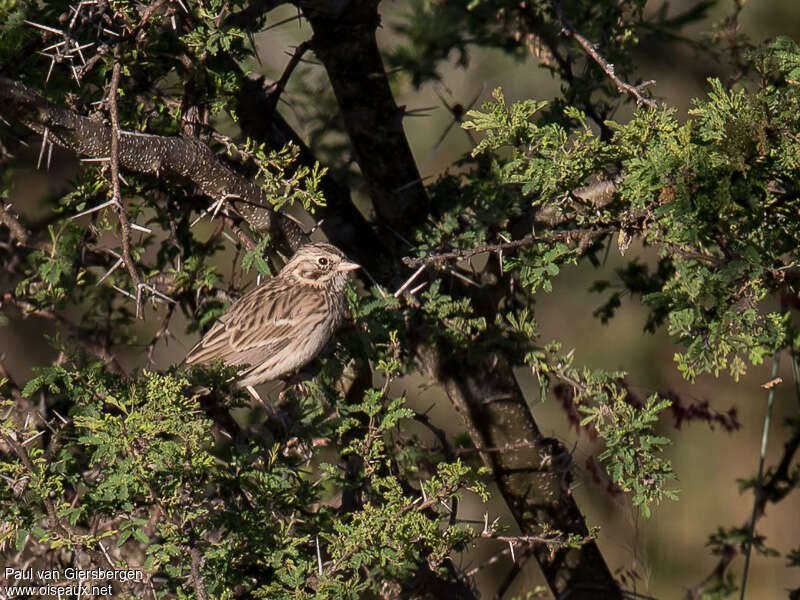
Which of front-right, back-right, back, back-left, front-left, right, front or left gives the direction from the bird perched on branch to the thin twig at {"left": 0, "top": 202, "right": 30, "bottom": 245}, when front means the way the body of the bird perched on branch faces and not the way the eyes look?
back-right

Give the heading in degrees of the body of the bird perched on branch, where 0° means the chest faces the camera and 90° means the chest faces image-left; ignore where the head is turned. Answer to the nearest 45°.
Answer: approximately 270°

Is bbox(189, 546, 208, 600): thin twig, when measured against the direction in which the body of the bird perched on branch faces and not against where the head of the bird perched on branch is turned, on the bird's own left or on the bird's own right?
on the bird's own right
